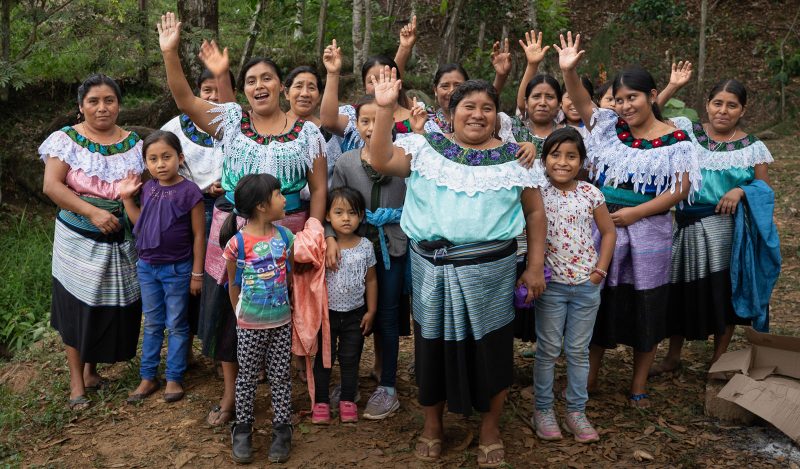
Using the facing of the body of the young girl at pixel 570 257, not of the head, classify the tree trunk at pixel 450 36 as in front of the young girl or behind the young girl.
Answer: behind

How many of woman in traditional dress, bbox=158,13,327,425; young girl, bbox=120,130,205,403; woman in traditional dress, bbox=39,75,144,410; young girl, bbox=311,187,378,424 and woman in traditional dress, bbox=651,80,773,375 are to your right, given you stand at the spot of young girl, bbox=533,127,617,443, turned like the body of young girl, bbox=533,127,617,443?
4

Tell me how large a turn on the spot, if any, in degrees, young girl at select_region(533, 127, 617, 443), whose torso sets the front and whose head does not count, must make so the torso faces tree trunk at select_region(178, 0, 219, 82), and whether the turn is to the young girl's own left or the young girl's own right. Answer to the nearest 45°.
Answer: approximately 135° to the young girl's own right

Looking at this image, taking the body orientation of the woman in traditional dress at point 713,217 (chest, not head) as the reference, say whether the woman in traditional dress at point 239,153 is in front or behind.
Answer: in front

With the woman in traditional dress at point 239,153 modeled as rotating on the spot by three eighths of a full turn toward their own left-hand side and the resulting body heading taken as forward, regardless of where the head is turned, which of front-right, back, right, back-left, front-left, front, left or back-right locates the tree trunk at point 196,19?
front-left

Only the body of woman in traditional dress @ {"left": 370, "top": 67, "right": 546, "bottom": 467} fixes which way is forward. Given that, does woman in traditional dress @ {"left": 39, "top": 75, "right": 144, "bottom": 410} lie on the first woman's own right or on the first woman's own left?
on the first woman's own right

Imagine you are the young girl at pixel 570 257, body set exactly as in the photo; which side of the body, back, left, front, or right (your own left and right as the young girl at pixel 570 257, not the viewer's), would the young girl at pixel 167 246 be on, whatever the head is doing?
right

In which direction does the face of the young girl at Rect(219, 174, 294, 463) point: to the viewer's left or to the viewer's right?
to the viewer's right

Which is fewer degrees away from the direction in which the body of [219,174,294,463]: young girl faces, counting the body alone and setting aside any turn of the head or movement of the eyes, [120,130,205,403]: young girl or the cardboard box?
the cardboard box

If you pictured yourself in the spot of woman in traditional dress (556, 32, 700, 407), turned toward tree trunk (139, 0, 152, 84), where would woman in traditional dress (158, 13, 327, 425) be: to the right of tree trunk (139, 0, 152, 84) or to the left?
left

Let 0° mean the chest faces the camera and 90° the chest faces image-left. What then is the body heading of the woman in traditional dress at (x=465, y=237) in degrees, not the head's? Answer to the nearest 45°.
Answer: approximately 0°

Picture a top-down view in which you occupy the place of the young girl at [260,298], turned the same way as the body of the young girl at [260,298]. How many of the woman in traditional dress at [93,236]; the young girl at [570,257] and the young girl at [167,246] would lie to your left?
1

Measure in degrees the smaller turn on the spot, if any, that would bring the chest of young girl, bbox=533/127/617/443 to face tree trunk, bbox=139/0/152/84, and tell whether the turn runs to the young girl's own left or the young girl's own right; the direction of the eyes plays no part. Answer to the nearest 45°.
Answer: approximately 135° to the young girl's own right
